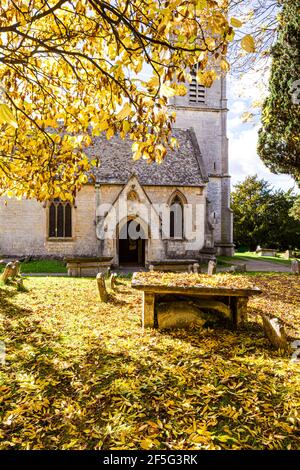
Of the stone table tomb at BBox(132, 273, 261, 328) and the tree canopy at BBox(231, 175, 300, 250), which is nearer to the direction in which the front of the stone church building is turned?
the stone table tomb

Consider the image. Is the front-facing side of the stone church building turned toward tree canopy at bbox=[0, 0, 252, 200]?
yes

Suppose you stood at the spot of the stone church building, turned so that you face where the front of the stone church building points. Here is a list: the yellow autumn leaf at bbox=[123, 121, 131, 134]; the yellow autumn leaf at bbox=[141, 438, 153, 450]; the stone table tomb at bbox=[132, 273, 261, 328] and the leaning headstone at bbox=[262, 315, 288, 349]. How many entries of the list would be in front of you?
4

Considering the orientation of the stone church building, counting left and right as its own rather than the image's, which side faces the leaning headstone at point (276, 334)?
front

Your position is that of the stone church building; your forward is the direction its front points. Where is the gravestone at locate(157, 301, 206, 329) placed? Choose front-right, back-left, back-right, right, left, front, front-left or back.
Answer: front

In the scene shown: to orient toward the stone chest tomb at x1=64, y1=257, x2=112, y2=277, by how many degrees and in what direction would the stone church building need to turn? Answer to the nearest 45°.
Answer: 0° — it already faces it

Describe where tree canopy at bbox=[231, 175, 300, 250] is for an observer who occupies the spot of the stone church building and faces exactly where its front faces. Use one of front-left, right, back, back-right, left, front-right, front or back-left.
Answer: back-left

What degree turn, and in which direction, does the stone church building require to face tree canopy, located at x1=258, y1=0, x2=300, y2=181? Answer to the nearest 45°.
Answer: approximately 45° to its left

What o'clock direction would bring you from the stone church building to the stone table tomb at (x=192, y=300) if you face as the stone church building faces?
The stone table tomb is roughly at 12 o'clock from the stone church building.

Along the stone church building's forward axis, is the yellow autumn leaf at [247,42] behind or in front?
in front

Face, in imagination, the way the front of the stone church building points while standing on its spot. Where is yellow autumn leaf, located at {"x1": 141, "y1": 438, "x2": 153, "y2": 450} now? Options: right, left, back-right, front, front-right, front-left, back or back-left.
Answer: front

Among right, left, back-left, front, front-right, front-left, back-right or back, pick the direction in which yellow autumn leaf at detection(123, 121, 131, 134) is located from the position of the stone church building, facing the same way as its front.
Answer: front

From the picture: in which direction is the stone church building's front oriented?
toward the camera
